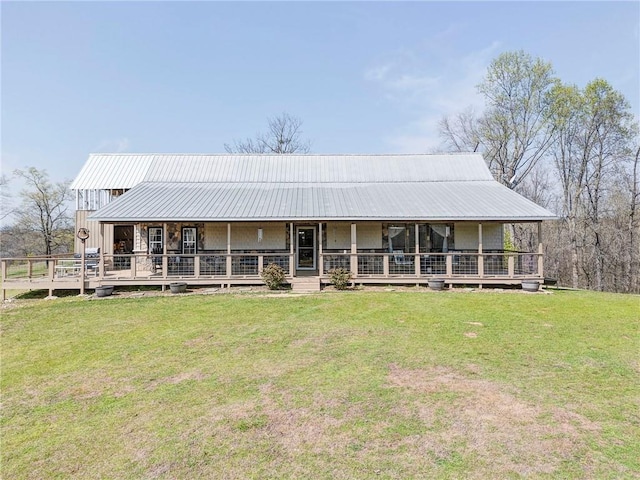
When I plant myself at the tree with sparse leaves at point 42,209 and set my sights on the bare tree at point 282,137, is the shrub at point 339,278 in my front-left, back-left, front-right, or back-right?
front-right

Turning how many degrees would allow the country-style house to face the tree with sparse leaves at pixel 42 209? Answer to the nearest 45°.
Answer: approximately 135° to its right

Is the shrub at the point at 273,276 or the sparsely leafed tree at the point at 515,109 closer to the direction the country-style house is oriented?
the shrub

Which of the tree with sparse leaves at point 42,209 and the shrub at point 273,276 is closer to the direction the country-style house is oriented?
the shrub

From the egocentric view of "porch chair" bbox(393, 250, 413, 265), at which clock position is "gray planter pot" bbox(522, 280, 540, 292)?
The gray planter pot is roughly at 11 o'clock from the porch chair.

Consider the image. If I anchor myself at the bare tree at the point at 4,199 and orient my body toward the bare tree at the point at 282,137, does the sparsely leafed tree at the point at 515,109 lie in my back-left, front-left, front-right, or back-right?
front-right

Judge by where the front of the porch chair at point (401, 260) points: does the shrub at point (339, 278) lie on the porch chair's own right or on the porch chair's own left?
on the porch chair's own right

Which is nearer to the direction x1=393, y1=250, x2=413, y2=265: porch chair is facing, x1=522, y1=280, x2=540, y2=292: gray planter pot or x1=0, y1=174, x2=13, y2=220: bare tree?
the gray planter pot

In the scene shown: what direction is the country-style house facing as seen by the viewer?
toward the camera

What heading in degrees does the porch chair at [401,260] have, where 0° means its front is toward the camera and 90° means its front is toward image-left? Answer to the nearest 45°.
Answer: approximately 315°
